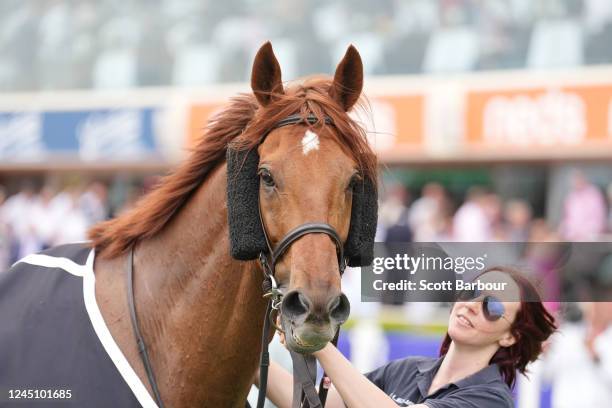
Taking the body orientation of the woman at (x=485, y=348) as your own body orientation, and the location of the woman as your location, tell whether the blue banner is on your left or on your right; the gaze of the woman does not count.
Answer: on your right

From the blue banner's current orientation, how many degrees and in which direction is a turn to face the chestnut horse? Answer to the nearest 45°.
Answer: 0° — it already faces it

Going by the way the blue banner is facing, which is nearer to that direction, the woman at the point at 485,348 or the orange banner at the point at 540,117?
the woman

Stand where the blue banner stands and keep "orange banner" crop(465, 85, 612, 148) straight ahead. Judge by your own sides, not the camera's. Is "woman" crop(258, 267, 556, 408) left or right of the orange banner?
right

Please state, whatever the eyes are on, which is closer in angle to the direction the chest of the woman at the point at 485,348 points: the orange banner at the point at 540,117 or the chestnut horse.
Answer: the chestnut horse

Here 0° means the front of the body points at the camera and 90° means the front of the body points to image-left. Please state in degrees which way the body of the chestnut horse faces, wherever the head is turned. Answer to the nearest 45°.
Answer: approximately 315°

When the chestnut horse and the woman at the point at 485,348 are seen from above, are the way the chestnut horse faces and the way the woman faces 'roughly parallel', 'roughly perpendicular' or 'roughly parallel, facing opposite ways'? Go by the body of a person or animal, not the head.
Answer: roughly perpendicular

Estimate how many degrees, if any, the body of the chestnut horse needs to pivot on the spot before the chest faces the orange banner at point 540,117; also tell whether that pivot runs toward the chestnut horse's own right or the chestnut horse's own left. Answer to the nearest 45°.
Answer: approximately 90° to the chestnut horse's own left

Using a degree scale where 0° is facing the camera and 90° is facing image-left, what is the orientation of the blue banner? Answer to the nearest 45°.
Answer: approximately 0°

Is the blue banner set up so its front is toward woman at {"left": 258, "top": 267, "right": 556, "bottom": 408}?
yes

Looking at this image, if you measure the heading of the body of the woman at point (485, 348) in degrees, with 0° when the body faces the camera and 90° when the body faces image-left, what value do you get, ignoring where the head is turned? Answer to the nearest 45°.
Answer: approximately 45°

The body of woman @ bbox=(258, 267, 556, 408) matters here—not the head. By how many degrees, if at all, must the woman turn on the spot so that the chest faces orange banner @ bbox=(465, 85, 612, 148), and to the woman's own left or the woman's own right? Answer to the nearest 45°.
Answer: approximately 135° to the woman's own right
